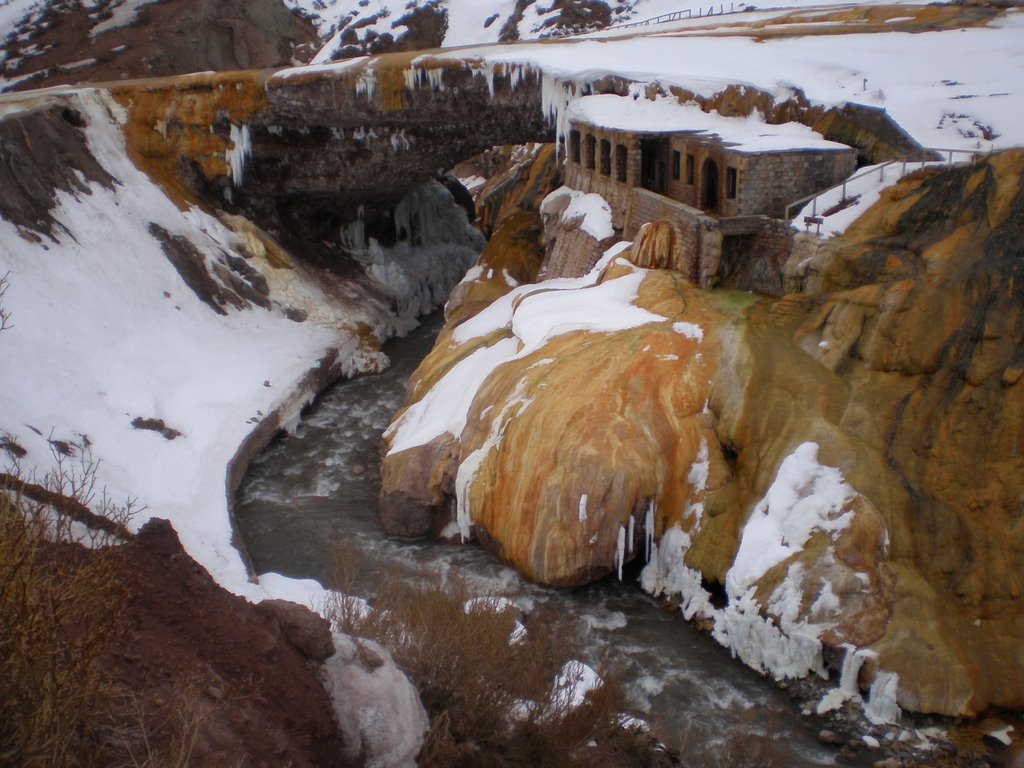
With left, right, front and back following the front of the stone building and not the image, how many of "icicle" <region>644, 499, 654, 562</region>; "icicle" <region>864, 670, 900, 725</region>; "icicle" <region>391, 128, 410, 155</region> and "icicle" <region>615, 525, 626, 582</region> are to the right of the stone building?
1

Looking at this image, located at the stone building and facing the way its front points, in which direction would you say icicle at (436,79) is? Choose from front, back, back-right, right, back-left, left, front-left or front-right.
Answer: right

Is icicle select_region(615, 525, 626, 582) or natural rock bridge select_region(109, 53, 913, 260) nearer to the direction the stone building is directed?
the icicle

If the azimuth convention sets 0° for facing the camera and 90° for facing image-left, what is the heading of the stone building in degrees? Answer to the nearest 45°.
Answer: approximately 45°

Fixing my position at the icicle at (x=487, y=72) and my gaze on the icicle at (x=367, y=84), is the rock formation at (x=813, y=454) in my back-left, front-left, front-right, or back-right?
back-left

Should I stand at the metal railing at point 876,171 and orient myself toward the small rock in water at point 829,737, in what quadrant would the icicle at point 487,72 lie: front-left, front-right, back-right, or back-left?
back-right

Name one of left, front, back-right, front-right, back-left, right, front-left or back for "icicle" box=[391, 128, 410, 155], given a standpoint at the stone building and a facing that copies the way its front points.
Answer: right

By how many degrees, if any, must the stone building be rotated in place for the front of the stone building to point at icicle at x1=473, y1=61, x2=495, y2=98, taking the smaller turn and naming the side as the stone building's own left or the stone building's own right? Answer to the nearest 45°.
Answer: approximately 90° to the stone building's own right

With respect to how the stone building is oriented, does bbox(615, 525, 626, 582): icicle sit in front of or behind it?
in front

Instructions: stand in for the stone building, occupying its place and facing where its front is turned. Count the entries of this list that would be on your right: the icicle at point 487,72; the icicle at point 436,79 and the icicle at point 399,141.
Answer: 3

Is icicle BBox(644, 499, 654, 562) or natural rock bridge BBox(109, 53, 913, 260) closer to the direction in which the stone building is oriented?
the icicle

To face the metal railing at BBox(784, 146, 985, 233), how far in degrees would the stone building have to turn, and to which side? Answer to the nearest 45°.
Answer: approximately 90° to its left

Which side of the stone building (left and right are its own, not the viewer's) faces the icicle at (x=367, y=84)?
right
